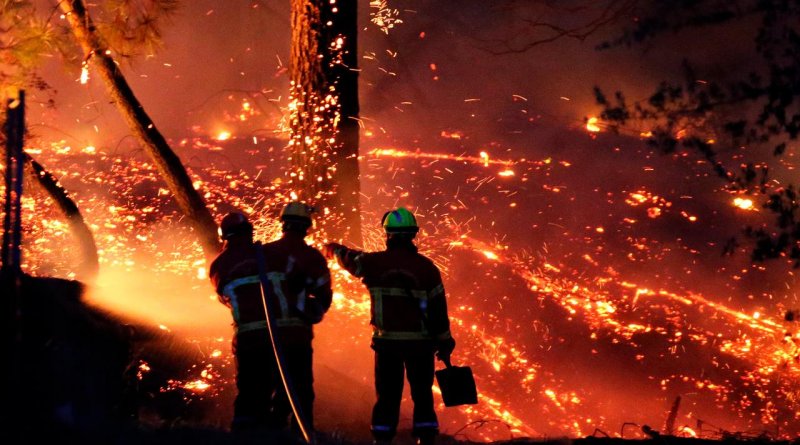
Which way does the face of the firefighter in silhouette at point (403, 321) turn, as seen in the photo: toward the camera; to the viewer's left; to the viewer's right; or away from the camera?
away from the camera

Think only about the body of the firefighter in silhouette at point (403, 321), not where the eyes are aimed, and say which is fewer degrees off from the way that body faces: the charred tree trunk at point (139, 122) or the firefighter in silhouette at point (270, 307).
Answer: the charred tree trunk

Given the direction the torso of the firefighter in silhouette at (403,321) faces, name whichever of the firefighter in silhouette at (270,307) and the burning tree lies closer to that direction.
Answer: the burning tree

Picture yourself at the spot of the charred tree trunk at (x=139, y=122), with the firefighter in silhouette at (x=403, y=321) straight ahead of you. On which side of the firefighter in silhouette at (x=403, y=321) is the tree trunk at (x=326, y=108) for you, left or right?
left

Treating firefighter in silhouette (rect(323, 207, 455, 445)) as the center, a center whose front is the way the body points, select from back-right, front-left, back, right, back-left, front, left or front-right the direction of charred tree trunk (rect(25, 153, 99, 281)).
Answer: front-left

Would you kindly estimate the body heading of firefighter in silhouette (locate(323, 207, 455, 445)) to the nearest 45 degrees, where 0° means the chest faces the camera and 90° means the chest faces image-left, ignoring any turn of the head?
approximately 180°

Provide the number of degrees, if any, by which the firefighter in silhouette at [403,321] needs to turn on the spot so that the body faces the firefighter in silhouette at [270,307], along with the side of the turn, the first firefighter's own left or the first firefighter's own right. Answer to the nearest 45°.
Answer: approximately 90° to the first firefighter's own left

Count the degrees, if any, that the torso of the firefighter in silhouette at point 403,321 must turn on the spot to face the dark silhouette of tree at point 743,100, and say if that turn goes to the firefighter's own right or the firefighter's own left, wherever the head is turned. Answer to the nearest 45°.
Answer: approximately 90° to the firefighter's own right

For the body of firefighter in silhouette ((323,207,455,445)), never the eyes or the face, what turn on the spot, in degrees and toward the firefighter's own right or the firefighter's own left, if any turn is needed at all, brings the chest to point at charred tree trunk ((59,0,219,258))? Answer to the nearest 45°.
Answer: approximately 45° to the firefighter's own left

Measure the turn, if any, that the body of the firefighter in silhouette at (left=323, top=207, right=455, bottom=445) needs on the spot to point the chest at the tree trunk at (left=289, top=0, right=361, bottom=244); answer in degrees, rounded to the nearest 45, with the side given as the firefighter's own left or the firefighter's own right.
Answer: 0° — they already face it

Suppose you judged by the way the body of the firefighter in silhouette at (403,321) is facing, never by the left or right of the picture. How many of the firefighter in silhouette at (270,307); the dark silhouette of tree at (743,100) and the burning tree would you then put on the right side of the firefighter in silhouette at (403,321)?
1

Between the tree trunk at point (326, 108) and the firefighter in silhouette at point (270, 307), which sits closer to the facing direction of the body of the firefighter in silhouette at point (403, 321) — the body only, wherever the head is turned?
the tree trunk
